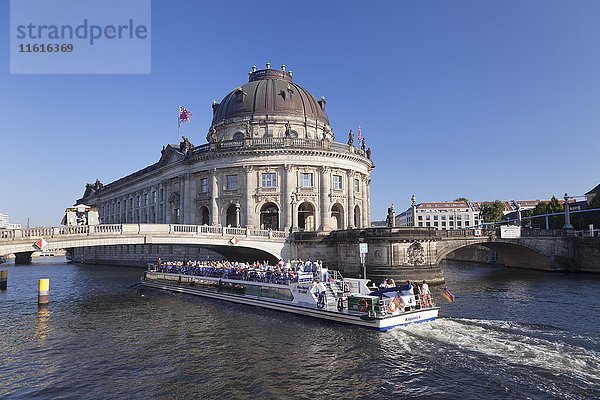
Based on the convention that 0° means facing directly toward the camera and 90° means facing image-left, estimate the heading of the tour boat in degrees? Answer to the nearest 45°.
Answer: approximately 135°

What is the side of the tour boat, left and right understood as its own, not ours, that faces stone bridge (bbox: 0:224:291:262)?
front
